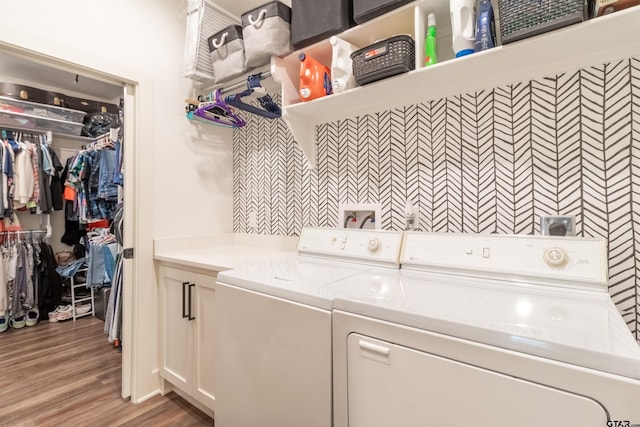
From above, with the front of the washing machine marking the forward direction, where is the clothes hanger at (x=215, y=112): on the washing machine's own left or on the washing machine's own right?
on the washing machine's own right

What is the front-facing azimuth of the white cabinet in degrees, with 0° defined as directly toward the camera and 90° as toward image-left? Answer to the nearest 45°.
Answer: approximately 45°

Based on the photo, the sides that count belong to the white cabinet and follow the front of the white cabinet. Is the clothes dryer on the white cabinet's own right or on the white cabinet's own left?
on the white cabinet's own left

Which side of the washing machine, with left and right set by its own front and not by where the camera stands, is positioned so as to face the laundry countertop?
right

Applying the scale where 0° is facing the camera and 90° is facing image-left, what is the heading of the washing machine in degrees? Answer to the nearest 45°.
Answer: approximately 45°
